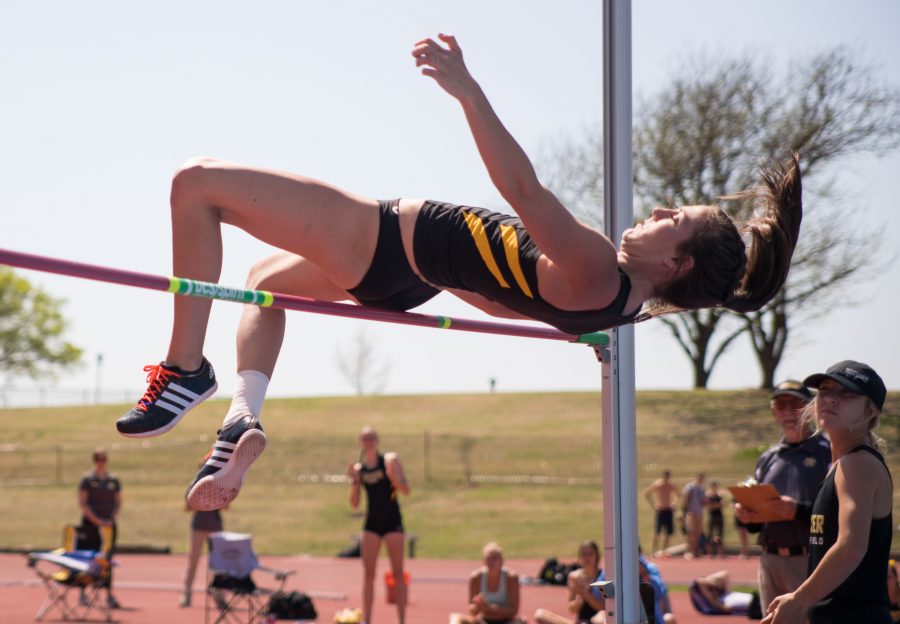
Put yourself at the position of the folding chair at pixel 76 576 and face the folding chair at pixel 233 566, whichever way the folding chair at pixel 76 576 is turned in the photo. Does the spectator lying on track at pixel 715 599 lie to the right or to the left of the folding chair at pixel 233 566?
left

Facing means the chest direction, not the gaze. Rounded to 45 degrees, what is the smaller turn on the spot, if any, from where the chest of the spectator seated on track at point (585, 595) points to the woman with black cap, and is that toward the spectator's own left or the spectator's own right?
approximately 45° to the spectator's own left

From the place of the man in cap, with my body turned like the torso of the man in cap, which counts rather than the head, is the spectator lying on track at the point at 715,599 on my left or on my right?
on my right

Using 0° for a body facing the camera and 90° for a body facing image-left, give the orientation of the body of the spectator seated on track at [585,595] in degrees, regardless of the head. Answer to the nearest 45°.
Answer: approximately 45°
